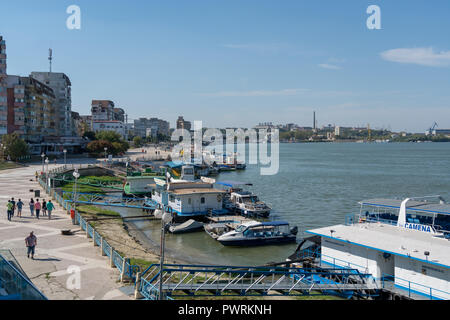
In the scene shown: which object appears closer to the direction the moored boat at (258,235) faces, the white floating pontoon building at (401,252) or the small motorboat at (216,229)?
the small motorboat

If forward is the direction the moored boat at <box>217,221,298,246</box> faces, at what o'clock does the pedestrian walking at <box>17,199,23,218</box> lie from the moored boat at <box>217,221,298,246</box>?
The pedestrian walking is roughly at 12 o'clock from the moored boat.

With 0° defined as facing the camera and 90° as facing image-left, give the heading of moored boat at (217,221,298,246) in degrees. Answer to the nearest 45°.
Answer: approximately 90°

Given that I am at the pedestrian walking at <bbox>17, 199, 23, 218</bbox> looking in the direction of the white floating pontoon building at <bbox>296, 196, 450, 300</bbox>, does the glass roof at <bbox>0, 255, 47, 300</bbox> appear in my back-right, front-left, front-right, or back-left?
front-right

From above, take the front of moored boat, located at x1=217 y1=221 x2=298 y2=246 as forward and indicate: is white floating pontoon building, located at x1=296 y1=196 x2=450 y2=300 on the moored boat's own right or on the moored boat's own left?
on the moored boat's own left

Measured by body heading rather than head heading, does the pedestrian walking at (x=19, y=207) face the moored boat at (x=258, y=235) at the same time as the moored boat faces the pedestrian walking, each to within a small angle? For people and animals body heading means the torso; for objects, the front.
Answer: no

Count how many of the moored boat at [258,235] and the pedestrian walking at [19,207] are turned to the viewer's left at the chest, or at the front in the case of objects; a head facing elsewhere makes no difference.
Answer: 1

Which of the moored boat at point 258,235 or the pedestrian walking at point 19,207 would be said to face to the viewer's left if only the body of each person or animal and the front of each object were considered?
the moored boat
